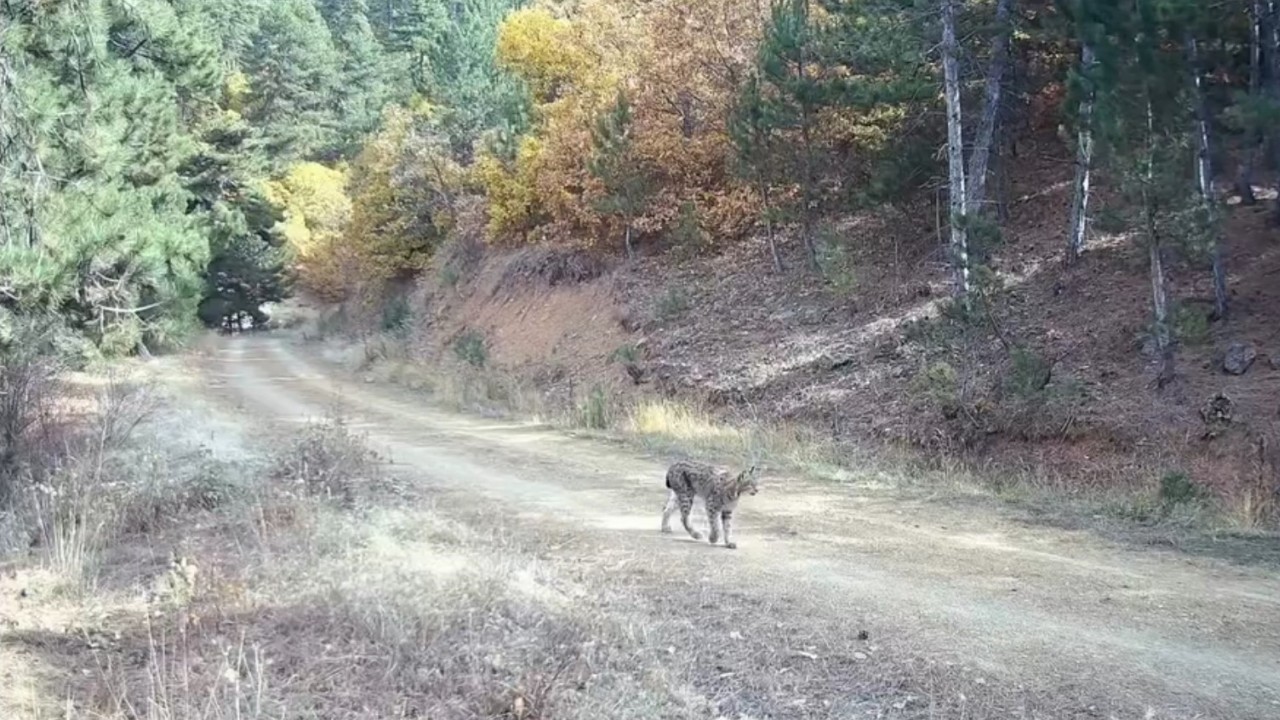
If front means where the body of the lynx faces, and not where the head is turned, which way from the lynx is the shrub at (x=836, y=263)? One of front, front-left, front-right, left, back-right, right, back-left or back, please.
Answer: back-left

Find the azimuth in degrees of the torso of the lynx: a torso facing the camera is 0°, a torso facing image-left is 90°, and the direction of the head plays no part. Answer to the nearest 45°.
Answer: approximately 315°

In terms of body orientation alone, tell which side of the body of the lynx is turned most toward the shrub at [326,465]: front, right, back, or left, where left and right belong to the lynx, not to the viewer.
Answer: back

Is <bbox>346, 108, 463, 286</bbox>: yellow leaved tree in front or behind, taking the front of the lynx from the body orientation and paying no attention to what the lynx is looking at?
behind

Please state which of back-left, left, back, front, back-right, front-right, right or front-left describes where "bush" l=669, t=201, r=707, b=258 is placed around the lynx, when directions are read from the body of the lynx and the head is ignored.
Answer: back-left

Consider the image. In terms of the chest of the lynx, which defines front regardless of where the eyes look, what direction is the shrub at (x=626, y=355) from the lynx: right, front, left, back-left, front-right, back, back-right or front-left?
back-left

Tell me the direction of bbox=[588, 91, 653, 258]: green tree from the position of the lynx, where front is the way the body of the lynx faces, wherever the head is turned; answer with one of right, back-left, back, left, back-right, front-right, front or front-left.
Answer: back-left

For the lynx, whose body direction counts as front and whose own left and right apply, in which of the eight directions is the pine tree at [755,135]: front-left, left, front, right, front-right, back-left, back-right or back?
back-left

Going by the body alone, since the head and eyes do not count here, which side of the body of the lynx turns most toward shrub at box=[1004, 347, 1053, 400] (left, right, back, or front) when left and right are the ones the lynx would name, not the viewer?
left

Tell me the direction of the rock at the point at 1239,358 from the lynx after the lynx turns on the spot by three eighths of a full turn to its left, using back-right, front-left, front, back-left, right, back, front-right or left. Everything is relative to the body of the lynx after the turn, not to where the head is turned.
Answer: front-right

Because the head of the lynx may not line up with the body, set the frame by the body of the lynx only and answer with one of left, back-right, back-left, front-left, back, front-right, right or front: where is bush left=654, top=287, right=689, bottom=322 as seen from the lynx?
back-left
